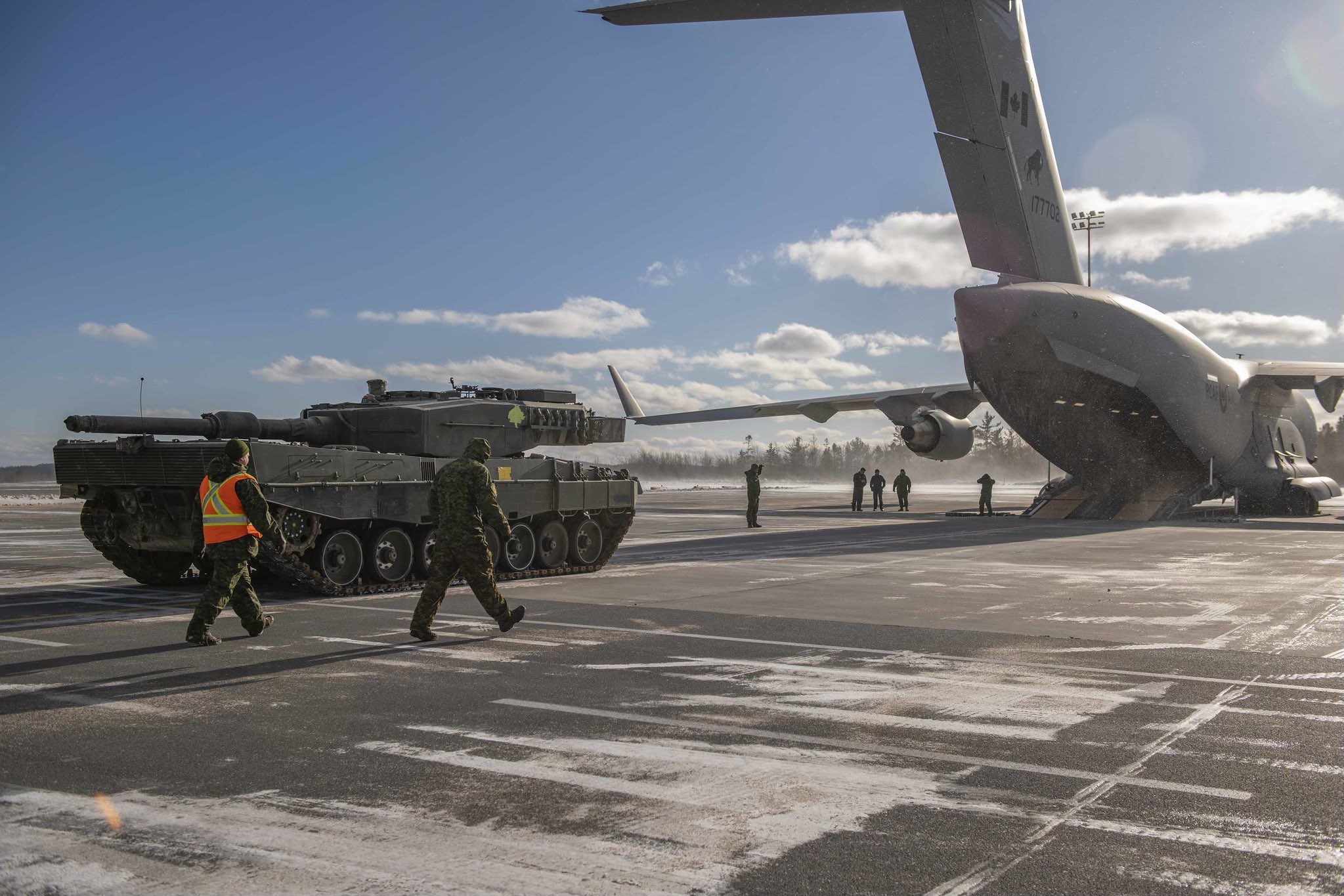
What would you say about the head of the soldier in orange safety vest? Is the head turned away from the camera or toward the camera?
away from the camera

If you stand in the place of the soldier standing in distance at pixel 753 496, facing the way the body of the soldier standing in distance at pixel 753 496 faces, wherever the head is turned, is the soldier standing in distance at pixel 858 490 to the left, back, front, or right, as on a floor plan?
left

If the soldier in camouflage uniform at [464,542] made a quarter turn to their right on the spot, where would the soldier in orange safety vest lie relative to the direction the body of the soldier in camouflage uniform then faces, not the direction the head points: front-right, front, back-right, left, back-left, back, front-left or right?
back-right

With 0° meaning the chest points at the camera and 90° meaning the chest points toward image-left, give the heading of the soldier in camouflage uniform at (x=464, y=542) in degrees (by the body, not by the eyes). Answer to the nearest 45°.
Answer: approximately 225°

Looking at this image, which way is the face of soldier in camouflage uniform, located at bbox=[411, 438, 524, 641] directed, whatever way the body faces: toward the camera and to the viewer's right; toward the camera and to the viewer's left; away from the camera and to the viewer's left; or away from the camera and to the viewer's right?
away from the camera and to the viewer's right
